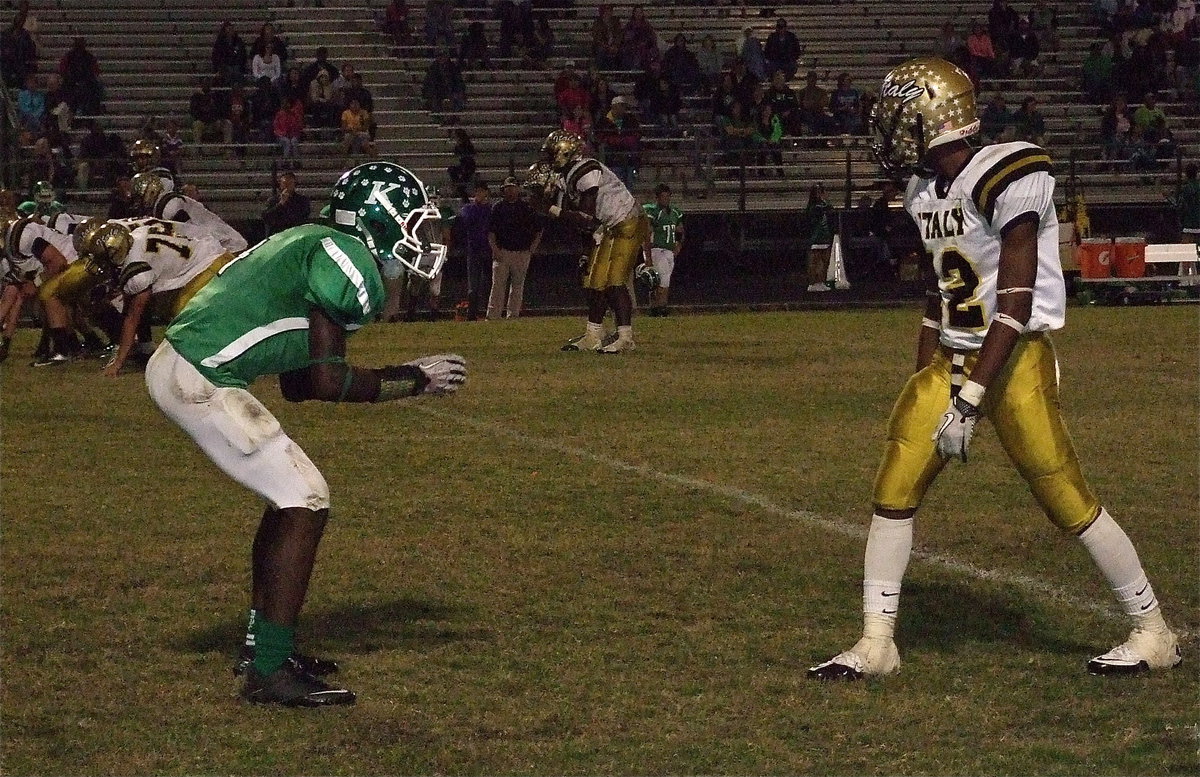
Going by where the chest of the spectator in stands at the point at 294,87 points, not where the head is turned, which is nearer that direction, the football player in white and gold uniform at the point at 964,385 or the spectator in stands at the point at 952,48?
the football player in white and gold uniform

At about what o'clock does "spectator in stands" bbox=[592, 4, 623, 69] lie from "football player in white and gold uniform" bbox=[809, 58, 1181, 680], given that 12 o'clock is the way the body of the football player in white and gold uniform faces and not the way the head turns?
The spectator in stands is roughly at 4 o'clock from the football player in white and gold uniform.

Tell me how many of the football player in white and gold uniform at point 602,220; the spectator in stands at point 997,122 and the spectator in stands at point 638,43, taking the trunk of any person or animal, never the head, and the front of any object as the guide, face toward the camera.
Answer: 2

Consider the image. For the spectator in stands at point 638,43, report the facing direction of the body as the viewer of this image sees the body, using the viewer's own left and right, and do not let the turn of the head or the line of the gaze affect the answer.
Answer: facing the viewer

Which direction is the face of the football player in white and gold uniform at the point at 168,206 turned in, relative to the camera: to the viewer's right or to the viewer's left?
to the viewer's left

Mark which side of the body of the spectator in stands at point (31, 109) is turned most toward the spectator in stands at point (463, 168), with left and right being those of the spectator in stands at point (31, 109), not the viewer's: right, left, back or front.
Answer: left

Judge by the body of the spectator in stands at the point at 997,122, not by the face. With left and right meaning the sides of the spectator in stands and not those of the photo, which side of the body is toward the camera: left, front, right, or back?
front

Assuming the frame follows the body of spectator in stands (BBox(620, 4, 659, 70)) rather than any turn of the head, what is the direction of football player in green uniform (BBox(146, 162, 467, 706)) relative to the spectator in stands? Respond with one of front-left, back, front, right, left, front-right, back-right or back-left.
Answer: front

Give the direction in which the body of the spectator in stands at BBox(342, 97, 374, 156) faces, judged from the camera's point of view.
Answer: toward the camera

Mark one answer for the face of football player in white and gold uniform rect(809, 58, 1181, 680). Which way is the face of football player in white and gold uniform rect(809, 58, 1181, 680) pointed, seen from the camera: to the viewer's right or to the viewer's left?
to the viewer's left

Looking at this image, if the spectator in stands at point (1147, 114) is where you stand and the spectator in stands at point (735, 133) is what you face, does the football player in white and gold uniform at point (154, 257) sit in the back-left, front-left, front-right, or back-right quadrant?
front-left

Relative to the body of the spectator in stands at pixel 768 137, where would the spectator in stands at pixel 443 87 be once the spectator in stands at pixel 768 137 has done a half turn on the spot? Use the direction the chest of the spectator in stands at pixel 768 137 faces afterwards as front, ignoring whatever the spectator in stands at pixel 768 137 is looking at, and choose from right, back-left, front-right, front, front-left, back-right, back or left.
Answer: left

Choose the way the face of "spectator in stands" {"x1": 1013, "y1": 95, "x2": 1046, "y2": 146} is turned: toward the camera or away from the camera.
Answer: toward the camera

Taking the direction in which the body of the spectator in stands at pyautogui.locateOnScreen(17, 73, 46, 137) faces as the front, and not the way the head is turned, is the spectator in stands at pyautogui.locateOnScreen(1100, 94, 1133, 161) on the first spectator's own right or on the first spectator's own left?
on the first spectator's own left

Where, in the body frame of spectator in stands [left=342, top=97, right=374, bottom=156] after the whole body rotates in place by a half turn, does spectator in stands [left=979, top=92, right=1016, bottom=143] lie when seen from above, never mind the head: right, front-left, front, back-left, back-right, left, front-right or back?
right

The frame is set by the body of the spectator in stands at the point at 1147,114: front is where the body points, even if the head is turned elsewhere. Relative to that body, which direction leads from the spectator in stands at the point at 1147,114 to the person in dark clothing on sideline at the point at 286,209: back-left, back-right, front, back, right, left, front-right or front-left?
front-right

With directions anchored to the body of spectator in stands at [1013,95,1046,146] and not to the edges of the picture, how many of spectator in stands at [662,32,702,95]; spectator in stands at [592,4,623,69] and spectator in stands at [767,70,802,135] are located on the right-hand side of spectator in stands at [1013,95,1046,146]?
3
